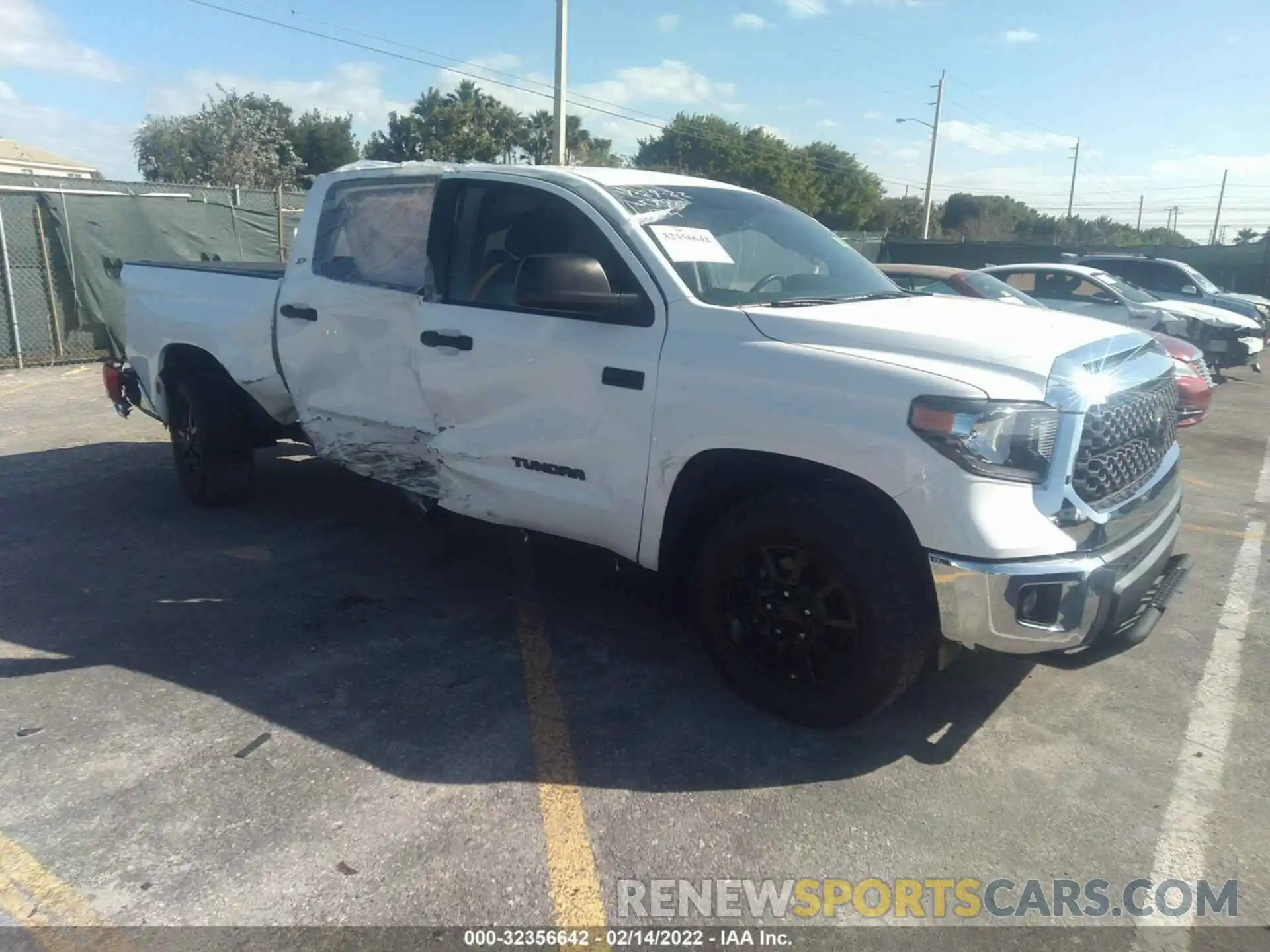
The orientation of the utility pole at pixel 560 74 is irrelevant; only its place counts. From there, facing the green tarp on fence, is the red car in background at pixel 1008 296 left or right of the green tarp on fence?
left

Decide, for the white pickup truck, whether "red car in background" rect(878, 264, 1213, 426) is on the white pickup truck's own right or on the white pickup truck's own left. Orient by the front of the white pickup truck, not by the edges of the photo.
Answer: on the white pickup truck's own left

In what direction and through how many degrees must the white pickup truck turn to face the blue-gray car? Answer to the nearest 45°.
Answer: approximately 90° to its left

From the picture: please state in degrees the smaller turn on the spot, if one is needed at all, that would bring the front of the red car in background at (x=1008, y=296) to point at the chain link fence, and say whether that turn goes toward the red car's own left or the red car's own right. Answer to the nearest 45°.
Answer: approximately 135° to the red car's own right

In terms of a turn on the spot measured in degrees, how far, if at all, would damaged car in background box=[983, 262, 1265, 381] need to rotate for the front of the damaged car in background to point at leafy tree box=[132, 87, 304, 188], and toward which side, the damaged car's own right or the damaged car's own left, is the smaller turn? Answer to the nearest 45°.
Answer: approximately 180°

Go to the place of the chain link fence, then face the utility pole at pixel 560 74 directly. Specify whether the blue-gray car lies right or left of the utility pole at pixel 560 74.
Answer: right

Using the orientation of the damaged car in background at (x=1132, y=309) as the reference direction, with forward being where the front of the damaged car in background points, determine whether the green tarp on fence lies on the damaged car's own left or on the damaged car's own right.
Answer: on the damaged car's own right

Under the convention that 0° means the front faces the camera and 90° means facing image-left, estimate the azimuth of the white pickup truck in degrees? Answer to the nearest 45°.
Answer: approximately 315°

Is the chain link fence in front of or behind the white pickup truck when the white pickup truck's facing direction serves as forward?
behind
